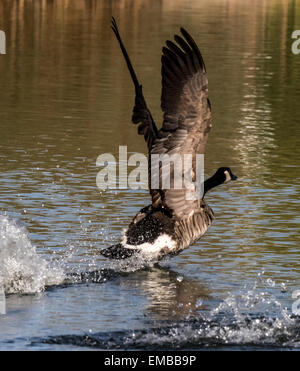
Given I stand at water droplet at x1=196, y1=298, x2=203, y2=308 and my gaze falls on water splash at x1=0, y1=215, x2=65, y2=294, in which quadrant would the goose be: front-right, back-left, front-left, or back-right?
front-right

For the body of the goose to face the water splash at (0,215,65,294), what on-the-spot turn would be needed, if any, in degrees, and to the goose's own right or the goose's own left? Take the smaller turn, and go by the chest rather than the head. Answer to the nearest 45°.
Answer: approximately 135° to the goose's own left

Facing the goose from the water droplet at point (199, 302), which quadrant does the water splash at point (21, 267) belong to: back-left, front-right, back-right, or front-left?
front-left

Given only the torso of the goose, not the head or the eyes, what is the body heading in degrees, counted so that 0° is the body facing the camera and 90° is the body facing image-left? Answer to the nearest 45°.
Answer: approximately 225°
